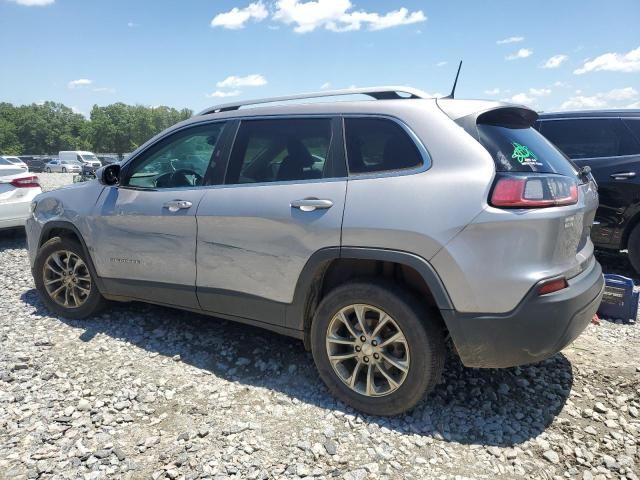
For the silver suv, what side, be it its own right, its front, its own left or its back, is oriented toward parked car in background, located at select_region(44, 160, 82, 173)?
front

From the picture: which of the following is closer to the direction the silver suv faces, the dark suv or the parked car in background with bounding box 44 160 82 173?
the parked car in background

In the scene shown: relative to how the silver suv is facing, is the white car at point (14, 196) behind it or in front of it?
in front

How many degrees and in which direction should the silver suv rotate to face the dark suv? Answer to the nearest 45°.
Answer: approximately 90° to its right

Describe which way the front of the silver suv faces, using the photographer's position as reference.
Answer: facing away from the viewer and to the left of the viewer
